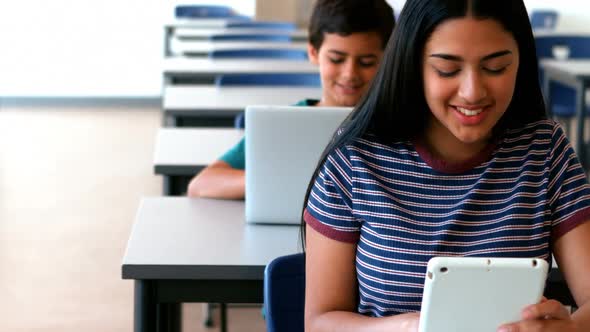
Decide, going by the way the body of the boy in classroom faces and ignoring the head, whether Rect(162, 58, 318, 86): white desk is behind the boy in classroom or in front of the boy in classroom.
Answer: behind

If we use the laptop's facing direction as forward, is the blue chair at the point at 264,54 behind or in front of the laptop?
in front

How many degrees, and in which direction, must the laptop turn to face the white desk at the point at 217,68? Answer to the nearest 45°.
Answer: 0° — it already faces it

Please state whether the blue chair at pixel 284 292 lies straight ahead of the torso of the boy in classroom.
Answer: yes

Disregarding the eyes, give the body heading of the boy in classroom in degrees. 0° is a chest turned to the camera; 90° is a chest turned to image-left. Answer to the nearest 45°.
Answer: approximately 0°

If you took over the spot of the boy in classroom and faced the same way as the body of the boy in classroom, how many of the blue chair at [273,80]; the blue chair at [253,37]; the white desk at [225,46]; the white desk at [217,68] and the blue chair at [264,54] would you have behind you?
5

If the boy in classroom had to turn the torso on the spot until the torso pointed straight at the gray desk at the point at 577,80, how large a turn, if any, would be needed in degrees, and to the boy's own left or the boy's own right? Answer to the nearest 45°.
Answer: approximately 135° to the boy's own left

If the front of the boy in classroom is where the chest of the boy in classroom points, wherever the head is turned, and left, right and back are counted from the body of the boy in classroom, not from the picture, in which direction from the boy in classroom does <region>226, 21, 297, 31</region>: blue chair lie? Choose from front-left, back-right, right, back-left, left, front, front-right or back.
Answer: back

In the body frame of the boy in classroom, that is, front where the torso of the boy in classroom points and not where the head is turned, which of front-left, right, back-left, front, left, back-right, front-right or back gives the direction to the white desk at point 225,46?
back

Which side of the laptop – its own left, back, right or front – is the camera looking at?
back
